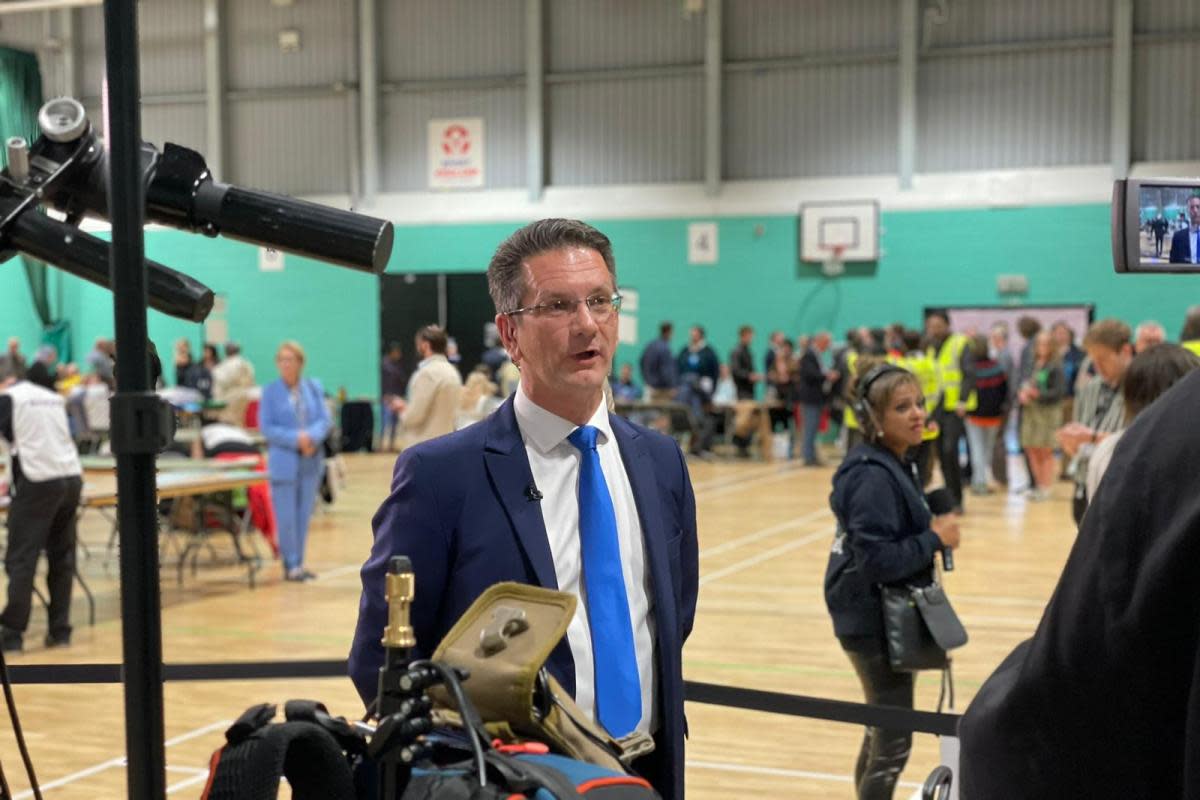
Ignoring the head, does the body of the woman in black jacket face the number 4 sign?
no

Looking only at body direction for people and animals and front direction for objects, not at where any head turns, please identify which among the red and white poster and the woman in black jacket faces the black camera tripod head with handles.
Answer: the red and white poster

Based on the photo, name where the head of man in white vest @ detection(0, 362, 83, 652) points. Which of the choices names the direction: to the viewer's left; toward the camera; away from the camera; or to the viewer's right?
away from the camera

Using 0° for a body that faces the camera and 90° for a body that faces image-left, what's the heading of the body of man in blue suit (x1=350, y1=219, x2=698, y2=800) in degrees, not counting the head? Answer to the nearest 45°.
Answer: approximately 315°

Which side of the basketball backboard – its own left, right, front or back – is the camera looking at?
front

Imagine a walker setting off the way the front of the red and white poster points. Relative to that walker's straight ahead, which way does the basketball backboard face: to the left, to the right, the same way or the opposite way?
the same way

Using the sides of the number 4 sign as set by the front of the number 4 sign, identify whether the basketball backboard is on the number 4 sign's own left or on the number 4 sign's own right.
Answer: on the number 4 sign's own left

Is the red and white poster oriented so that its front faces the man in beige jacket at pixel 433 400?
yes

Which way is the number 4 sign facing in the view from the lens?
facing the viewer

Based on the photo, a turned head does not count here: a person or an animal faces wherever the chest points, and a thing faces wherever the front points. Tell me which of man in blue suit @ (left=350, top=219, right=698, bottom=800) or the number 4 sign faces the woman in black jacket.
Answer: the number 4 sign

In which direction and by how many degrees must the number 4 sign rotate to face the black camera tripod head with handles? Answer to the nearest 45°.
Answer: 0° — it already faces it

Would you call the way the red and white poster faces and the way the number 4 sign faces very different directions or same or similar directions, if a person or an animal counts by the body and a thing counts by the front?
same or similar directions

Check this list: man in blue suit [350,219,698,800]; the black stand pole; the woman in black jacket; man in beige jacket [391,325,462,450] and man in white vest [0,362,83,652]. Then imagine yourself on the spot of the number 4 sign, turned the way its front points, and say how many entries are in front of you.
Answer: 5

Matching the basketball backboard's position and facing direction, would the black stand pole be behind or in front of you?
in front
